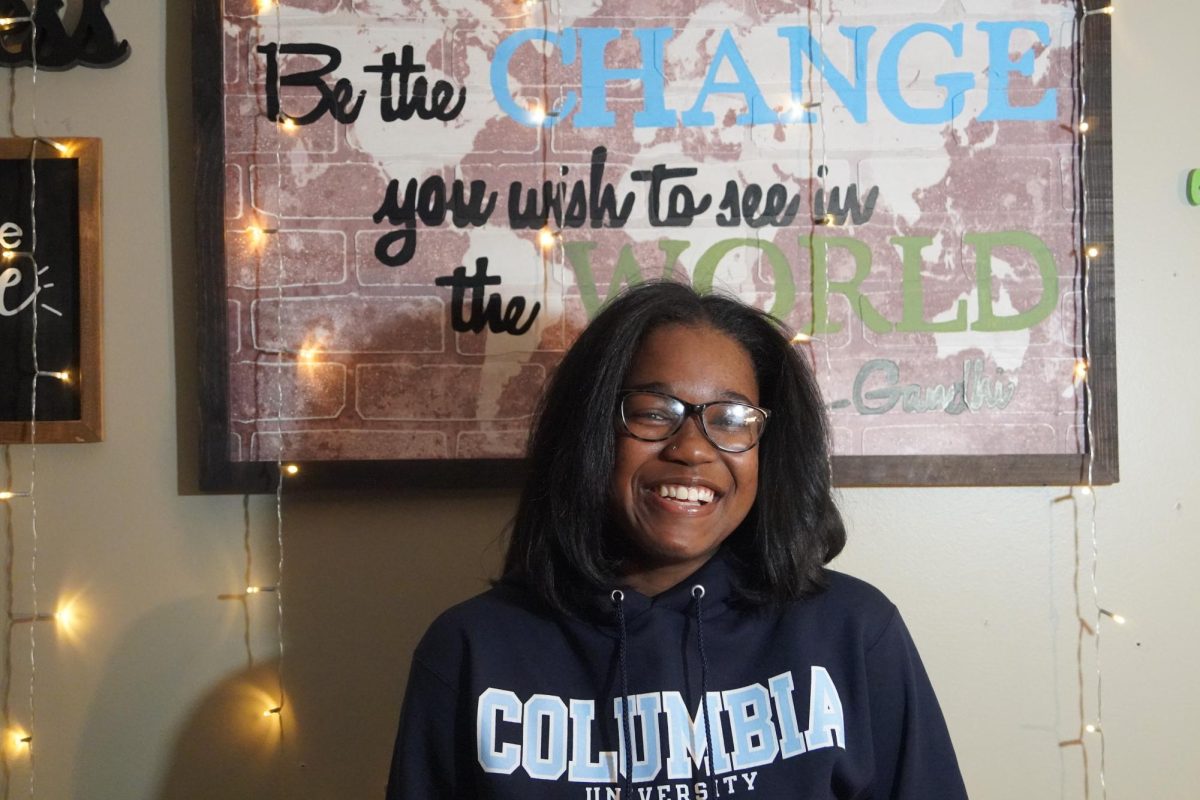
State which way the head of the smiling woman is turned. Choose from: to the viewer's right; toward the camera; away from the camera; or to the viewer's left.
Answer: toward the camera

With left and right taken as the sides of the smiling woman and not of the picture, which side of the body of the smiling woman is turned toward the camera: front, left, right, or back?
front

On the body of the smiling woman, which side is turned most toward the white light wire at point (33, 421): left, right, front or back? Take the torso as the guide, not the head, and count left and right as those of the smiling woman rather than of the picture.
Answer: right

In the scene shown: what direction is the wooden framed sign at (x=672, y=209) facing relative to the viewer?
toward the camera

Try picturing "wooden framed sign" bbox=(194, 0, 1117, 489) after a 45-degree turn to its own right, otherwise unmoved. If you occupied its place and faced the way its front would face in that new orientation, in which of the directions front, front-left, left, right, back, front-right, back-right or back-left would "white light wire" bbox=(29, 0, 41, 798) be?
front-right

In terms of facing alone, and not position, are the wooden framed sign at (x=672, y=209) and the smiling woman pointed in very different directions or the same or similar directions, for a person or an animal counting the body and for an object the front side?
same or similar directions

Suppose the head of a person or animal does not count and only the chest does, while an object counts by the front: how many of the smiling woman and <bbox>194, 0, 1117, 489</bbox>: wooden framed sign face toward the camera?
2
